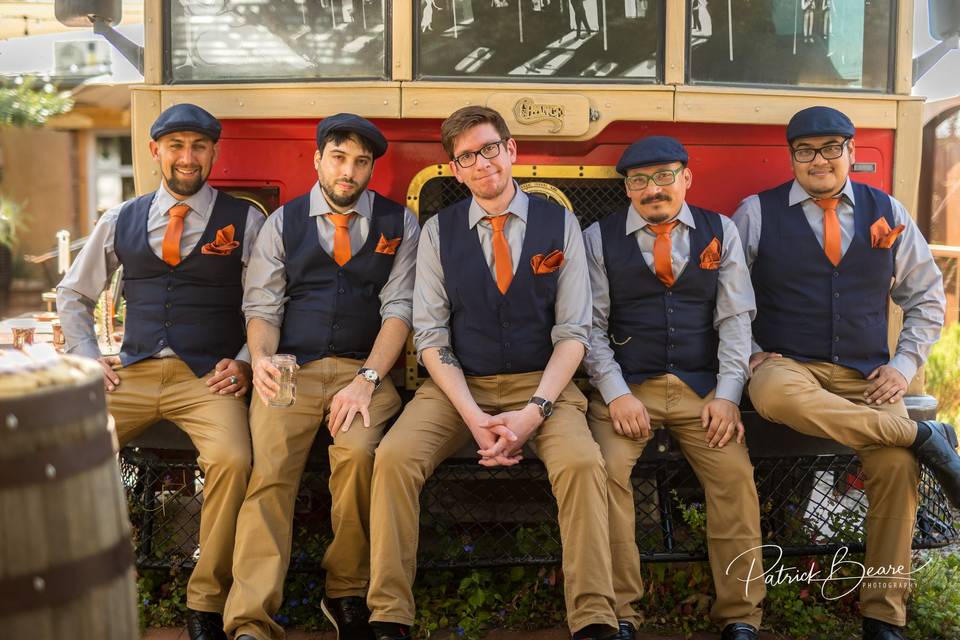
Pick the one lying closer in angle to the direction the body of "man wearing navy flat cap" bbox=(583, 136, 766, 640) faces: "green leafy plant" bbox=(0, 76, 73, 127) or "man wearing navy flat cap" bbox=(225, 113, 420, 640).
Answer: the man wearing navy flat cap

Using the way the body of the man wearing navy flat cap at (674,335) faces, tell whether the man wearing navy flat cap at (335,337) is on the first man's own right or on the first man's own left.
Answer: on the first man's own right

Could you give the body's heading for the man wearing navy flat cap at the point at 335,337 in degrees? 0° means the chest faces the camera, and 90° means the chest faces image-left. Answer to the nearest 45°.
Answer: approximately 0°

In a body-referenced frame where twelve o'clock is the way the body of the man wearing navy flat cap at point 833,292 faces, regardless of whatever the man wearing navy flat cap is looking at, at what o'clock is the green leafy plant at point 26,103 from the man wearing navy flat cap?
The green leafy plant is roughly at 4 o'clock from the man wearing navy flat cap.

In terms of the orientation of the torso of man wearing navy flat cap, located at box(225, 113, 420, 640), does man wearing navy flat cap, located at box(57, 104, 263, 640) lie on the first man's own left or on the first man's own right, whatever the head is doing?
on the first man's own right

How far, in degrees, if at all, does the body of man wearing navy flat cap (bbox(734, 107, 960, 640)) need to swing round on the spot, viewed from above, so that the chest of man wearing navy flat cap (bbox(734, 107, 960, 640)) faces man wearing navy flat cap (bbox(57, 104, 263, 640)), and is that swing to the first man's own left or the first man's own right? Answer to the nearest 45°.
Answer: approximately 90° to the first man's own right

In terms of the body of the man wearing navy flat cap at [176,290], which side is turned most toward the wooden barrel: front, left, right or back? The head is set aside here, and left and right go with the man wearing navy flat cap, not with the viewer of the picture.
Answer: front

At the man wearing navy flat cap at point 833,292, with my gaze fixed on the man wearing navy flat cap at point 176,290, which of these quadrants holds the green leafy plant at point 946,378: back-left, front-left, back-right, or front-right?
back-right

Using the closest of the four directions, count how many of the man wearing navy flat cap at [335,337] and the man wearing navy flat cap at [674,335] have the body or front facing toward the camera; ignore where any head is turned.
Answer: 2
